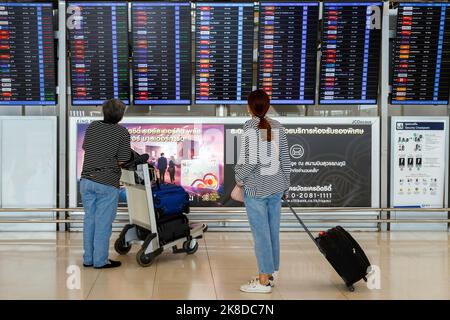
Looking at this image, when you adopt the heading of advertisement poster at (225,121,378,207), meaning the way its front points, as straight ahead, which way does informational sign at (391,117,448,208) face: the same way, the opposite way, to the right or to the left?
the same way

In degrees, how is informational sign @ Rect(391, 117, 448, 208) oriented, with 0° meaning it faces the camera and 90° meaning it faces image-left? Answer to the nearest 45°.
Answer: approximately 0°

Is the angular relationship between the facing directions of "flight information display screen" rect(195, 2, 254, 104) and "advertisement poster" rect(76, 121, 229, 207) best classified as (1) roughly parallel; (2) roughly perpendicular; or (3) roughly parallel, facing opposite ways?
roughly parallel

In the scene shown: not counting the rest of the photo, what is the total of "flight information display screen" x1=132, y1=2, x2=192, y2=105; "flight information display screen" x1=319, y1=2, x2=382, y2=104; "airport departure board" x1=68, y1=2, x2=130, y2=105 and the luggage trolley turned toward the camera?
3

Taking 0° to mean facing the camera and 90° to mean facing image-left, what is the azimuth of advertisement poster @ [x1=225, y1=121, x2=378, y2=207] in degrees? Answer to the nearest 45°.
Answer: approximately 0°

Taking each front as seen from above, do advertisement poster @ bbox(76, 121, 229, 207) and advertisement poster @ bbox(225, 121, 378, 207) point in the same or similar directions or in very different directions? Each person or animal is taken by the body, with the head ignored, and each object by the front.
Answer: same or similar directions

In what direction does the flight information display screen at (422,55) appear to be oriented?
toward the camera

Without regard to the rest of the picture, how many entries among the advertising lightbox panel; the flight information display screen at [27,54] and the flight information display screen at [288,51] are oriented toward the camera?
3

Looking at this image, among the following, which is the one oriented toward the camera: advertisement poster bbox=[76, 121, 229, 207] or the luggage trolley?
the advertisement poster

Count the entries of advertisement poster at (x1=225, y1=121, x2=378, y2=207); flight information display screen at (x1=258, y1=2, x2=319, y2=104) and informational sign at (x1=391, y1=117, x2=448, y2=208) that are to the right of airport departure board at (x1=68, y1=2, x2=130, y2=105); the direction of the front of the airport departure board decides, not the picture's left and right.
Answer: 0

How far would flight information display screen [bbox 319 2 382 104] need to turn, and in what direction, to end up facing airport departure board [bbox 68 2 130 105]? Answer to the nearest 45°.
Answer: approximately 90° to its right

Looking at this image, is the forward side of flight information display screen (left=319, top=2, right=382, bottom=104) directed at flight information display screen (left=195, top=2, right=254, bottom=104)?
no

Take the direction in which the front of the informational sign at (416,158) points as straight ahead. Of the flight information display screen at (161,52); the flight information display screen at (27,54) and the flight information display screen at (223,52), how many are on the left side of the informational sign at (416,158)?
0

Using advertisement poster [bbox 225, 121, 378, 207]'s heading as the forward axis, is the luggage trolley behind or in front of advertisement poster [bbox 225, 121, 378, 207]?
in front

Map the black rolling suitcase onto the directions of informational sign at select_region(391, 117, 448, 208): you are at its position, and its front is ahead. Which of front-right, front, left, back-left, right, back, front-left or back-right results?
front

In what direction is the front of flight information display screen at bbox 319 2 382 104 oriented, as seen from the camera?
facing the viewer

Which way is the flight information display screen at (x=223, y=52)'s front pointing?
toward the camera

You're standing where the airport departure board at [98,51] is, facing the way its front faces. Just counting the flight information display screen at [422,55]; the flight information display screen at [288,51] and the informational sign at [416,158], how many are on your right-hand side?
0
